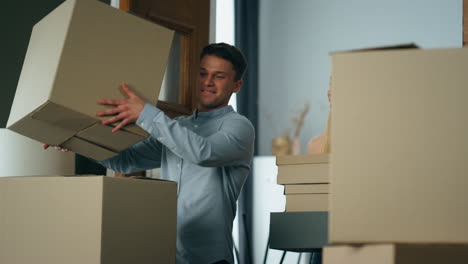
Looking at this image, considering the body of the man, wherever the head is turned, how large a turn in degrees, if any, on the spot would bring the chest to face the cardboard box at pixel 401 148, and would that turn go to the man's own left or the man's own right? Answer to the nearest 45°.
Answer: approximately 45° to the man's own left

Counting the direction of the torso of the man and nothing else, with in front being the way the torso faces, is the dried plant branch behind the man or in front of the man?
behind

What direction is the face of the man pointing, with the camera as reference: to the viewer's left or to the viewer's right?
to the viewer's left

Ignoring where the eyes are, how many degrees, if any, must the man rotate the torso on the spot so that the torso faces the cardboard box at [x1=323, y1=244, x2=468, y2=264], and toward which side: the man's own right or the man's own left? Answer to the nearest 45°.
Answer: approximately 45° to the man's own left

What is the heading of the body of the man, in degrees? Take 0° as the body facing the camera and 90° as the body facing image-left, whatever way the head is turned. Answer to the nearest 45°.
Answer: approximately 45°

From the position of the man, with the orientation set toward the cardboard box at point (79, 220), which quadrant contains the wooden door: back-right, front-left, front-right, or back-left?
back-right
